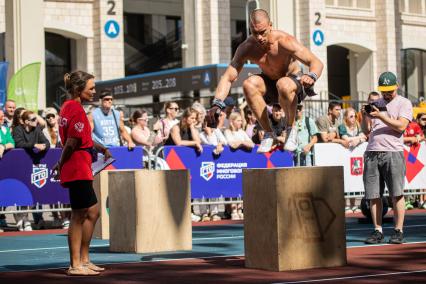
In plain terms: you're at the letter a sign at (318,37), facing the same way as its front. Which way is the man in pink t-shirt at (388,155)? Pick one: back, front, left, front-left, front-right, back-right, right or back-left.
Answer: front

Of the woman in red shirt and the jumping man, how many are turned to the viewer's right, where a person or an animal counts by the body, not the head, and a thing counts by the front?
1

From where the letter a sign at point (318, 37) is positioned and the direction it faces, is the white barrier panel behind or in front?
in front

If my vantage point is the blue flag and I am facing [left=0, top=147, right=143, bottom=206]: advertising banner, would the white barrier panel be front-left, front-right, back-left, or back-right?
front-left

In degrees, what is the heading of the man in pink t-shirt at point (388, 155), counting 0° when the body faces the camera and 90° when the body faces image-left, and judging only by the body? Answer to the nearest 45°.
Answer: approximately 45°

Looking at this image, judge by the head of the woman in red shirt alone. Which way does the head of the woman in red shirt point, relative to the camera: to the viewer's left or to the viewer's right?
to the viewer's right

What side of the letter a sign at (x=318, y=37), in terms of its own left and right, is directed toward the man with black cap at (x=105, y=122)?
front

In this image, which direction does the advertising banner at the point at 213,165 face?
toward the camera

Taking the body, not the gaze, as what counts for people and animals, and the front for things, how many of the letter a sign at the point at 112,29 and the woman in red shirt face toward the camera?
1

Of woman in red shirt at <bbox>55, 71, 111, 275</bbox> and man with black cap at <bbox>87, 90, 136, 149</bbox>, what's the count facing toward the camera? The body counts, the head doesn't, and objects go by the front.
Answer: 1

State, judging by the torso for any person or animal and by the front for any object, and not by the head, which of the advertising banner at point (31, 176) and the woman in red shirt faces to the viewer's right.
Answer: the woman in red shirt

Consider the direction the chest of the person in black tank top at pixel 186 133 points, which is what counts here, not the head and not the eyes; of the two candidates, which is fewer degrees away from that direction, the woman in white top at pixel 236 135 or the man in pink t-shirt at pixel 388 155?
the man in pink t-shirt

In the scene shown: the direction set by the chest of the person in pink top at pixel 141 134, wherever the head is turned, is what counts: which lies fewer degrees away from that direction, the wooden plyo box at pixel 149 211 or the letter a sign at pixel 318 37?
the wooden plyo box

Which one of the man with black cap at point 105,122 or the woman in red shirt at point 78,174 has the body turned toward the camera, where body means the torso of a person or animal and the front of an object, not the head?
the man with black cap
